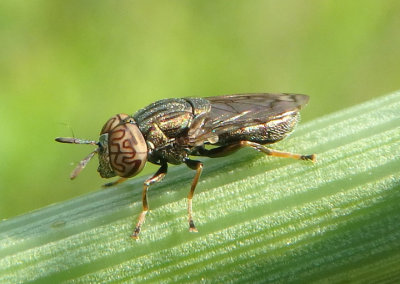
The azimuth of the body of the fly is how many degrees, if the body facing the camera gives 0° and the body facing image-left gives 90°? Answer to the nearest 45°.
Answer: approximately 90°
